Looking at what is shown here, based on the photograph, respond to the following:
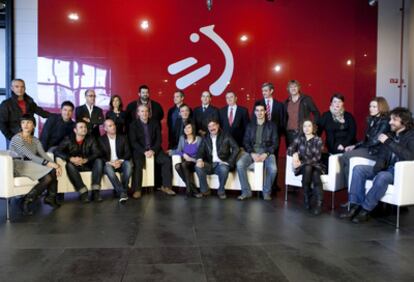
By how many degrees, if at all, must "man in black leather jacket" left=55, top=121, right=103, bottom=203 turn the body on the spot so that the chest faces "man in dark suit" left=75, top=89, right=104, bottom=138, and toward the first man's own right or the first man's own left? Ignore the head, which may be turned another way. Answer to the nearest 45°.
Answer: approximately 180°

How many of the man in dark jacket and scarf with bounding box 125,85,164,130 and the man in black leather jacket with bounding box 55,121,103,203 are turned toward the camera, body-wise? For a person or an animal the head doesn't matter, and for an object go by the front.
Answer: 2

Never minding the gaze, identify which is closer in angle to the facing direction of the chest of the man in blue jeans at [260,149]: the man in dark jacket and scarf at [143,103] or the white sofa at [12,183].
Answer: the white sofa

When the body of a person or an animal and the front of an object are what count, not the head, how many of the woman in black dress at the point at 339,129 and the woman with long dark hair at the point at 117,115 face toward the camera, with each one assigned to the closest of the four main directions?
2

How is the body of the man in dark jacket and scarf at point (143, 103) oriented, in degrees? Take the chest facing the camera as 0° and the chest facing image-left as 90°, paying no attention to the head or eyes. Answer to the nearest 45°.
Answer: approximately 0°

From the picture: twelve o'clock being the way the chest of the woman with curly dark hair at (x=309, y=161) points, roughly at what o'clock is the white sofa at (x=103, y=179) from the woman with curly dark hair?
The white sofa is roughly at 3 o'clock from the woman with curly dark hair.

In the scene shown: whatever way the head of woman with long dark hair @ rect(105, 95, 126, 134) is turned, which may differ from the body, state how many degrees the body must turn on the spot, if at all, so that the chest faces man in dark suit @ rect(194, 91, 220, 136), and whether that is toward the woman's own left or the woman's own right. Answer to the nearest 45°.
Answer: approximately 90° to the woman's own left

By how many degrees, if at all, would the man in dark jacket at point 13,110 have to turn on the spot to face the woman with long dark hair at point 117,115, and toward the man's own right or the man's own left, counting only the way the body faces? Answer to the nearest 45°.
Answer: approximately 45° to the man's own left

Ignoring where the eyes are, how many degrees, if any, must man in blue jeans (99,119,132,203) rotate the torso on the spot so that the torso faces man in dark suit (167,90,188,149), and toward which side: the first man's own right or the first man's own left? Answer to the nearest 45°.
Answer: approximately 135° to the first man's own left

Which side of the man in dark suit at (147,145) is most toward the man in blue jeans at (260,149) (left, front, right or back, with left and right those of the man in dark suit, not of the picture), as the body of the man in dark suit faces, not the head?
left
